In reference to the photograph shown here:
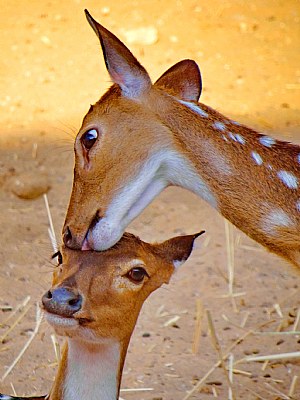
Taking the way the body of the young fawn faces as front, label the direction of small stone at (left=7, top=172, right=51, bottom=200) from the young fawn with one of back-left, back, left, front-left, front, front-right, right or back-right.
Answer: back-right

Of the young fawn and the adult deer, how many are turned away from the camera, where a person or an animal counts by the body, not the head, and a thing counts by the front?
0

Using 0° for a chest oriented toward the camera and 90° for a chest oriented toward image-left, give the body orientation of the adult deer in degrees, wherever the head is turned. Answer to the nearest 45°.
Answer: approximately 90°
